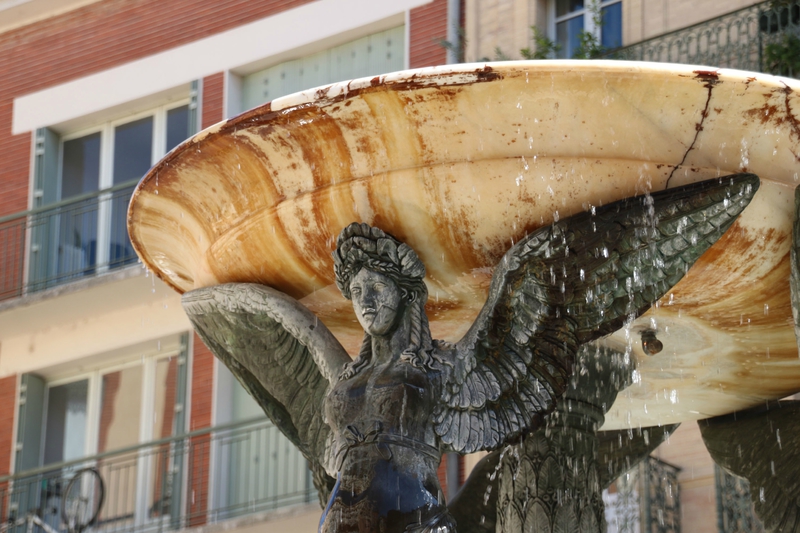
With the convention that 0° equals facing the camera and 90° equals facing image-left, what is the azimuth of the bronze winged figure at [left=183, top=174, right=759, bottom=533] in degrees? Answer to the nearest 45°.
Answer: approximately 45°

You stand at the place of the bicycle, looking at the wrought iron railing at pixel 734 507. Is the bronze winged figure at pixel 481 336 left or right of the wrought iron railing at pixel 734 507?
right

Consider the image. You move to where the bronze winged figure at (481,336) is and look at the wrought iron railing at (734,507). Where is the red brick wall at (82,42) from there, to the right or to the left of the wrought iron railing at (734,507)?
left

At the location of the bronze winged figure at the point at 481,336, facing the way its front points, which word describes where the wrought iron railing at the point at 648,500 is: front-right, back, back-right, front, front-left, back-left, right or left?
back-right

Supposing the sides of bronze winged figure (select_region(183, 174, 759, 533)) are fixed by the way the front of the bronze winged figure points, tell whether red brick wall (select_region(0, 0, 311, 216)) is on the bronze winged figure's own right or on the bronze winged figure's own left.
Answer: on the bronze winged figure's own right

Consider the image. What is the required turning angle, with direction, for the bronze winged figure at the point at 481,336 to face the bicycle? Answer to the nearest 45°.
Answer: approximately 135° to its right

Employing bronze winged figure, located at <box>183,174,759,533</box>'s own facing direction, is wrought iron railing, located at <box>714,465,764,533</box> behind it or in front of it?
behind
